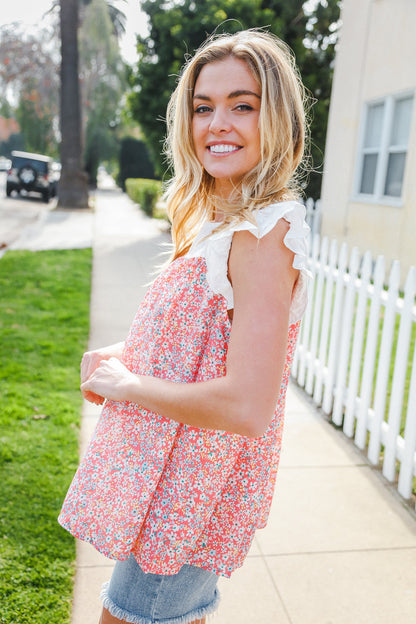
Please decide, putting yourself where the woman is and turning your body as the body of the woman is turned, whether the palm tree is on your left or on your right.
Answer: on your right

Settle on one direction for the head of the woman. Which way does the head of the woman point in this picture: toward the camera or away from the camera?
toward the camera

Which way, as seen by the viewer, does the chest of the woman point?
to the viewer's left

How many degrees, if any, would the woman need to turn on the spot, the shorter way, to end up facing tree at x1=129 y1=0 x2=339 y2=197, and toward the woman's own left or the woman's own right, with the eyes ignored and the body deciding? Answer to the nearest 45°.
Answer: approximately 90° to the woman's own right

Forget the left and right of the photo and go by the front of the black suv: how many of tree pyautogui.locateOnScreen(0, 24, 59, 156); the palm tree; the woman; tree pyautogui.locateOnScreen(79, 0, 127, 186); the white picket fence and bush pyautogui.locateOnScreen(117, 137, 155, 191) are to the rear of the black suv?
3

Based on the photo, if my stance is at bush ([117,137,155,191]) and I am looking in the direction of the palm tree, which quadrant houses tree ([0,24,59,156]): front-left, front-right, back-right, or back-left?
front-right

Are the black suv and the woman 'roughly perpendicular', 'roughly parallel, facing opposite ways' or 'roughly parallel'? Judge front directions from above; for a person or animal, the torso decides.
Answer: roughly perpendicular

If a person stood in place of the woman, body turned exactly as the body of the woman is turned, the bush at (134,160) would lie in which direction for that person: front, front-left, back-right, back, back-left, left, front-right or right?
right

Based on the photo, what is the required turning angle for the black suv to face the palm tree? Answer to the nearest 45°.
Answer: approximately 180°
